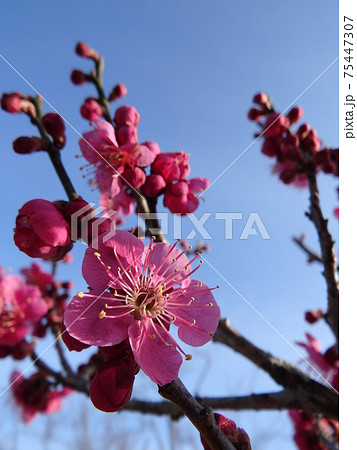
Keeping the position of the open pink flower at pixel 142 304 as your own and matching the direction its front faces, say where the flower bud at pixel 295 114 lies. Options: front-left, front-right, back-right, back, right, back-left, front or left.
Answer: back-left

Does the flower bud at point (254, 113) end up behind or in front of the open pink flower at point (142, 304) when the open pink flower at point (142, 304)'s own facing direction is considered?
behind

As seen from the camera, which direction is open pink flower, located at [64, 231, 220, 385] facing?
toward the camera

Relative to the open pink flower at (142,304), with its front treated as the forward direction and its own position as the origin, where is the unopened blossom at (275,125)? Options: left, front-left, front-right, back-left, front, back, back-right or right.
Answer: back-left

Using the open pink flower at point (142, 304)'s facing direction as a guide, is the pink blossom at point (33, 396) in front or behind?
behind

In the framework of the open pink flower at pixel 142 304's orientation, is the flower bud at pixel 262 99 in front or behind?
behind

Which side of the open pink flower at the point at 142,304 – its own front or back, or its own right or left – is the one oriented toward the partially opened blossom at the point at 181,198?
back

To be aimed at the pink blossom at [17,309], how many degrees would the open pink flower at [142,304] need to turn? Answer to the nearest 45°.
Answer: approximately 135° to its right

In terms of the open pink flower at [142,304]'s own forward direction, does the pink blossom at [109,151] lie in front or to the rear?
to the rear
